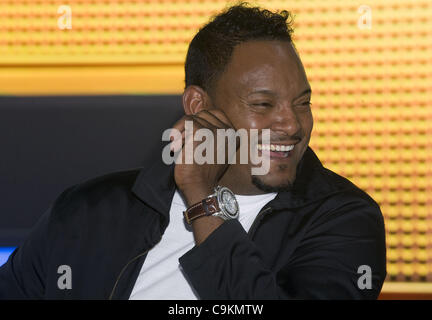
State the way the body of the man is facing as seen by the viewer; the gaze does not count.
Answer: toward the camera
